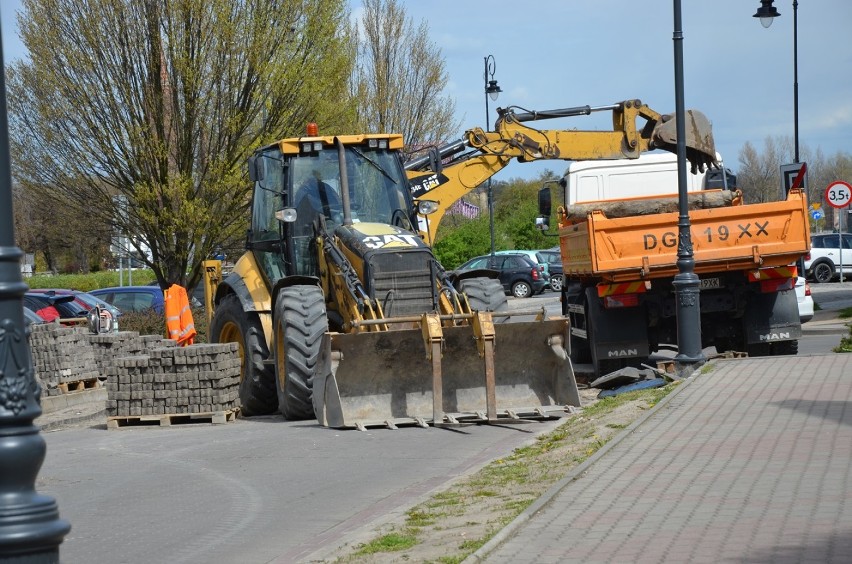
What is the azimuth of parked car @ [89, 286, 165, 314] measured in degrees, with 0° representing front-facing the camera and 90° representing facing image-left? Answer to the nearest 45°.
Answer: approximately 90°

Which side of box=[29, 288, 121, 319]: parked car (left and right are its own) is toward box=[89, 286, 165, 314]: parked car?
left

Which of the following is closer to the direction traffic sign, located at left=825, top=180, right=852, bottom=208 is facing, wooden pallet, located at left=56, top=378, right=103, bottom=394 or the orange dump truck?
the orange dump truck

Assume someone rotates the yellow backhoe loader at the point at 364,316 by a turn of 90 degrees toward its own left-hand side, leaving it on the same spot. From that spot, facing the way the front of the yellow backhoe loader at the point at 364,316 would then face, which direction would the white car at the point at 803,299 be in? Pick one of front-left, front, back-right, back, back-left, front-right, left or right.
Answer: front

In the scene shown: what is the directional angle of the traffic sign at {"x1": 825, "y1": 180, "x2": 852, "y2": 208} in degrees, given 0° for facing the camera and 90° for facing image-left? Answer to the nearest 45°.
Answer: approximately 0°

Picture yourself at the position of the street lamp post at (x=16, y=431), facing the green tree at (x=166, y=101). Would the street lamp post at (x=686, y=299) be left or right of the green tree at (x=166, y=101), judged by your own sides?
right

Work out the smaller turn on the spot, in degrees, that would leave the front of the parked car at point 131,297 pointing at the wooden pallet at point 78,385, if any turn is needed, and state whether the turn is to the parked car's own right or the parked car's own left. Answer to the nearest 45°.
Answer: approximately 90° to the parked car's own left

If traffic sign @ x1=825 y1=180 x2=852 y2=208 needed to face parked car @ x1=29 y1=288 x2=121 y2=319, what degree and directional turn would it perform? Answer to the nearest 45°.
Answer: approximately 45° to its right

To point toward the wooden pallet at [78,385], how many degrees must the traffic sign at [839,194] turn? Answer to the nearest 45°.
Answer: approximately 45° to its right

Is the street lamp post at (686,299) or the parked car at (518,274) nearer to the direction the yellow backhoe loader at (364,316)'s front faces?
the street lamp post

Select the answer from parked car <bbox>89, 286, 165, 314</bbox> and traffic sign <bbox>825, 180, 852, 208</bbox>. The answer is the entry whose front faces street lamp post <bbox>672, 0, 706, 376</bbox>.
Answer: the traffic sign
